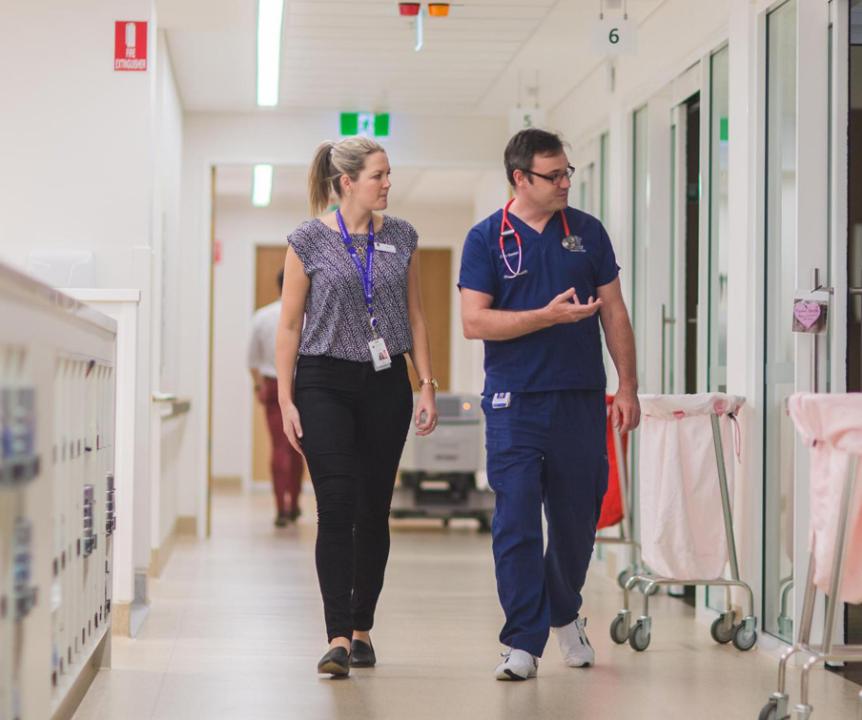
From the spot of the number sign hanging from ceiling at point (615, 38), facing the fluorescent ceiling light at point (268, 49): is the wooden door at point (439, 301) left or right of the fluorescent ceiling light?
right

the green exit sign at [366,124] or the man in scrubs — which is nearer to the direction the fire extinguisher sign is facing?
the man in scrubs

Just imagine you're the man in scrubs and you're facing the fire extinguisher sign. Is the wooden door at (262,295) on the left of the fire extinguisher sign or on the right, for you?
right

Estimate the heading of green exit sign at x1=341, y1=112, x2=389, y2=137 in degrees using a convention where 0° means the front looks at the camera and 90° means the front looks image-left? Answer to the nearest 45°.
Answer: approximately 0°

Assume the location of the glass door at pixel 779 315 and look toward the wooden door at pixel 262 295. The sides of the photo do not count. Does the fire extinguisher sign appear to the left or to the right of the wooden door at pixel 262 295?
left

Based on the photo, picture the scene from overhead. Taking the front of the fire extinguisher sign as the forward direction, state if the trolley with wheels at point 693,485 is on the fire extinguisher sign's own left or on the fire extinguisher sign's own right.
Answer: on the fire extinguisher sign's own left

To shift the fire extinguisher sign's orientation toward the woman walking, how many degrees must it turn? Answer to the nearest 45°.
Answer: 0° — it already faces them
